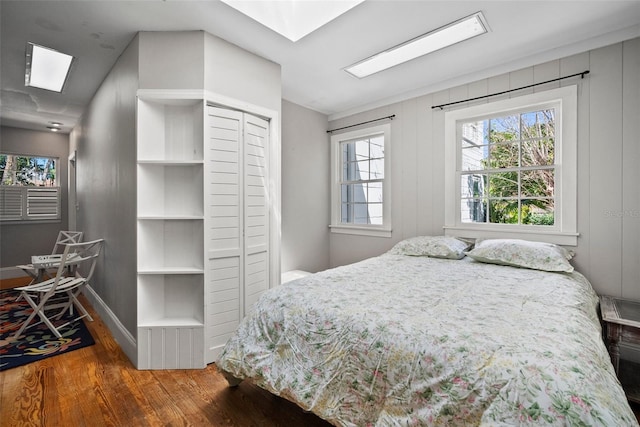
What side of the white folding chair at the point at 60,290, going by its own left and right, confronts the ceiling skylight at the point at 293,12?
back

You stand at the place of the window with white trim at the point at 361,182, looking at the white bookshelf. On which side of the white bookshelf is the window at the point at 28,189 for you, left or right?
right

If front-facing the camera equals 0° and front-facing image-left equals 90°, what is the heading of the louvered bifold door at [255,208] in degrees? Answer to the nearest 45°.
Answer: approximately 315°

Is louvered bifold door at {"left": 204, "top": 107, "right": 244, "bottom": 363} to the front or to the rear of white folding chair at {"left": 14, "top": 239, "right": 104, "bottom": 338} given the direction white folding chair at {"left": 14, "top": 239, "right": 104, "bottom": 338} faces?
to the rear

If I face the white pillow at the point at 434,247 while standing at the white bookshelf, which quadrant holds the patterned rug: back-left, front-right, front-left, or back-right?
back-left

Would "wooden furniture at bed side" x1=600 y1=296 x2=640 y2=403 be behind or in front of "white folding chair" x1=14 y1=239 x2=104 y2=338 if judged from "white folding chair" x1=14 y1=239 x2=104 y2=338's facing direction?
behind

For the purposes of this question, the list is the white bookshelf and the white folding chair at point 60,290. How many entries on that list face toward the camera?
1

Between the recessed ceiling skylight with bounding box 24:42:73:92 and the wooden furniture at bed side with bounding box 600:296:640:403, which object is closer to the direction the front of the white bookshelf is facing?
the wooden furniture at bed side

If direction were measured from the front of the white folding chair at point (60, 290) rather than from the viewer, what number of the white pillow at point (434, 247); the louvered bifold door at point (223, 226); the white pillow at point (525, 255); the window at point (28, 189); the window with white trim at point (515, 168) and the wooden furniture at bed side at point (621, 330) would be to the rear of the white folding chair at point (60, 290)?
5

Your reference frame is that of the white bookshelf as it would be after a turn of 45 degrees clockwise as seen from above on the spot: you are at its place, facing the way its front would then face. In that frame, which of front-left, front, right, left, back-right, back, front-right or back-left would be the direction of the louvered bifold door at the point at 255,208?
back-left
